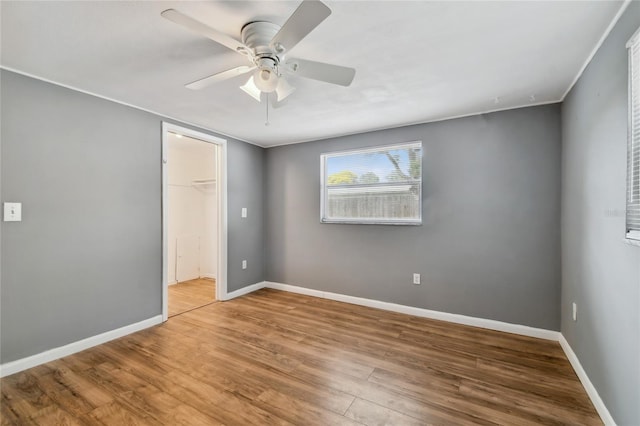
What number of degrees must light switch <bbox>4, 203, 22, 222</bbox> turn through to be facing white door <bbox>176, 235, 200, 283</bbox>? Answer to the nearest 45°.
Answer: approximately 135° to its left

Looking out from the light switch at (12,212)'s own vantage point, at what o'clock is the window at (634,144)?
The window is roughly at 11 o'clock from the light switch.

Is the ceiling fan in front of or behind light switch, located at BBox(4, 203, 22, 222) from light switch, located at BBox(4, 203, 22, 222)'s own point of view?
in front

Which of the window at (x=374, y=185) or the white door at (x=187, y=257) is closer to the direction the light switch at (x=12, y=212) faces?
the window

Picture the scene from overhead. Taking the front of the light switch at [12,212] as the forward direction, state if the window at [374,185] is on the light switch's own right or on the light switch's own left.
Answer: on the light switch's own left
